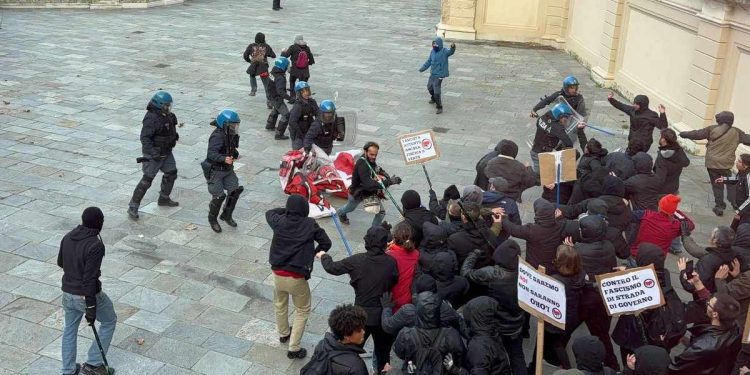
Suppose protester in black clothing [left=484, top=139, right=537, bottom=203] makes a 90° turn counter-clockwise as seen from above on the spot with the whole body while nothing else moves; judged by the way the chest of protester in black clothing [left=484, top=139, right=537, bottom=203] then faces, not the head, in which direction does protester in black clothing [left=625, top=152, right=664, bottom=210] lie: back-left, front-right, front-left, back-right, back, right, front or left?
back

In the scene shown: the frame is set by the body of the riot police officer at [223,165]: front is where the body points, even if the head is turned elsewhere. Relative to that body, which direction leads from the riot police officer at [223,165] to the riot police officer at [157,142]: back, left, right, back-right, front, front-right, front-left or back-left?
back

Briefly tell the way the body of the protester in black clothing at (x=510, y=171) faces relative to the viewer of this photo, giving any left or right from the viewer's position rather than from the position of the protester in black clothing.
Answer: facing away from the viewer

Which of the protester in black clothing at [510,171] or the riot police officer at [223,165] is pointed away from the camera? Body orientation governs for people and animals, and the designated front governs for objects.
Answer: the protester in black clothing

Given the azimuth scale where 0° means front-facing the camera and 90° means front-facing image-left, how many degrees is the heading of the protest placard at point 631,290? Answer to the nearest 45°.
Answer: approximately 0°

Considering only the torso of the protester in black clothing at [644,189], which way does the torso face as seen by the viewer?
away from the camera

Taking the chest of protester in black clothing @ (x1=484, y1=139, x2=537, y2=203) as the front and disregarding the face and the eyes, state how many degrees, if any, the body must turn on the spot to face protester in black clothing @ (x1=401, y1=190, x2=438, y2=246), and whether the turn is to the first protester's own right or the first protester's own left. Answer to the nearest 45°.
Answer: approximately 135° to the first protester's own left

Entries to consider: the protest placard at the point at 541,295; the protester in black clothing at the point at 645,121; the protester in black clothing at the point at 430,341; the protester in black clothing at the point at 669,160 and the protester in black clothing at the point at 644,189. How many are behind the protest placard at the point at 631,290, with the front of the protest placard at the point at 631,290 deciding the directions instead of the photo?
3

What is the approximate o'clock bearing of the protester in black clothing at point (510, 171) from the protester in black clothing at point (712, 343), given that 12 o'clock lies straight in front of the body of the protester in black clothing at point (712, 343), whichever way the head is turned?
the protester in black clothing at point (510, 171) is roughly at 12 o'clock from the protester in black clothing at point (712, 343).

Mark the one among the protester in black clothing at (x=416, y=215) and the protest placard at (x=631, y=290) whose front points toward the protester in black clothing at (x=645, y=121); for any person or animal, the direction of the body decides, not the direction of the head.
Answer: the protester in black clothing at (x=416, y=215)

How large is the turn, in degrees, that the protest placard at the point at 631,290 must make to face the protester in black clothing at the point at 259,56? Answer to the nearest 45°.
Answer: approximately 135° to its right

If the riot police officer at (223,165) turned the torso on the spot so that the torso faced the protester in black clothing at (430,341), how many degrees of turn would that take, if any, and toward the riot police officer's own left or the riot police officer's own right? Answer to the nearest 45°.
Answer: approximately 45° to the riot police officer's own right
